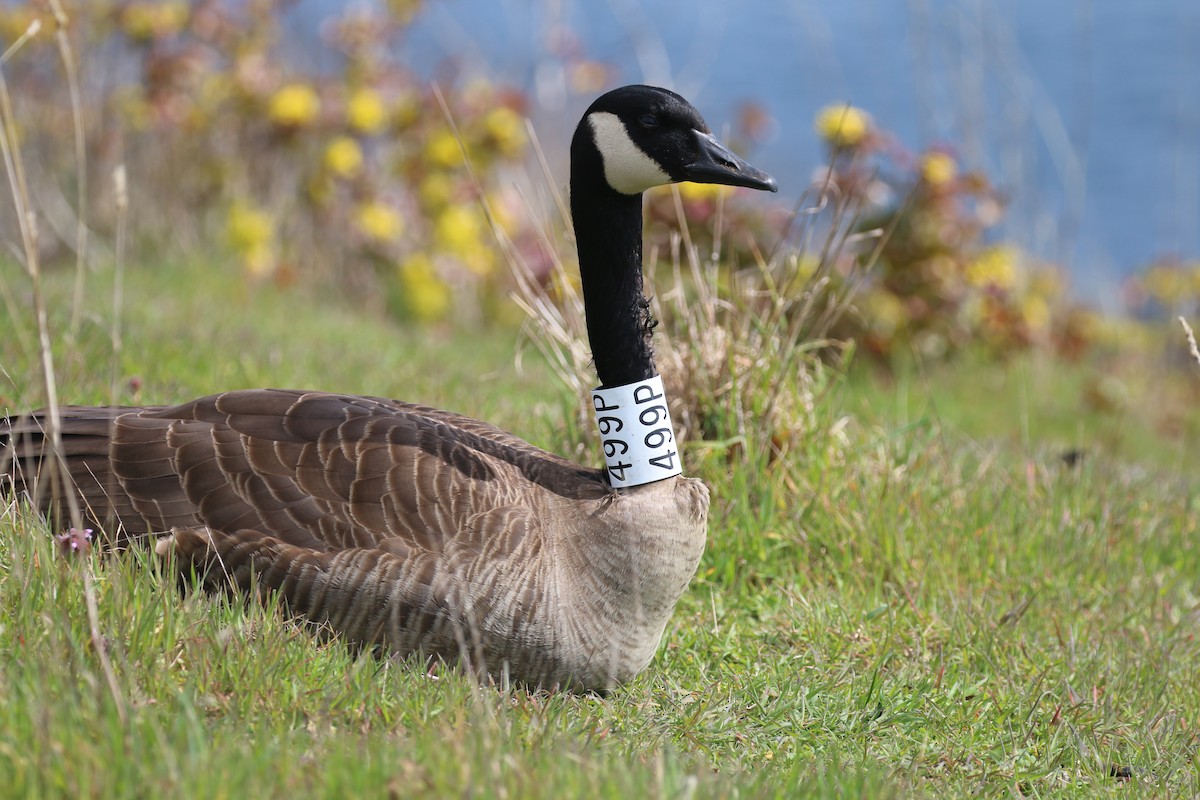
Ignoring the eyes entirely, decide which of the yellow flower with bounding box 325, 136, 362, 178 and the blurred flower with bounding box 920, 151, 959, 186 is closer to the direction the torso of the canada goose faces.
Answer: the blurred flower

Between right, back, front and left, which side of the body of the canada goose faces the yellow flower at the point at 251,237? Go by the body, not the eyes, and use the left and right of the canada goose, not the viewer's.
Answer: left

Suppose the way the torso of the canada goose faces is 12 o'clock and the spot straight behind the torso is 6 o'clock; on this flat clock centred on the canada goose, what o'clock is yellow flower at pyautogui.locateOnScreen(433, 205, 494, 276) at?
The yellow flower is roughly at 9 o'clock from the canada goose.

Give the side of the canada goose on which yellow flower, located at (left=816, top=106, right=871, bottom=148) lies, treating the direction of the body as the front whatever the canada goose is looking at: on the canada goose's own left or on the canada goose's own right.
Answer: on the canada goose's own left

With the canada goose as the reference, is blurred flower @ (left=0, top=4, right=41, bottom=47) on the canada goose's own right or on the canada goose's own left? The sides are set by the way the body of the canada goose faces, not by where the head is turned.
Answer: on the canada goose's own left

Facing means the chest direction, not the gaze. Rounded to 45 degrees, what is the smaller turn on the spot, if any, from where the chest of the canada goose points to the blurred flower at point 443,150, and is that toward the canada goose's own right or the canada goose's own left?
approximately 90° to the canada goose's own left

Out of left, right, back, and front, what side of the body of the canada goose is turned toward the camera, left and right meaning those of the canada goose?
right

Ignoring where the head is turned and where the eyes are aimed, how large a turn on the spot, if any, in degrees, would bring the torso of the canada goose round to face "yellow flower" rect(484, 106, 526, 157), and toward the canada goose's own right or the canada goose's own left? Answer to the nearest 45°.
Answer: approximately 90° to the canada goose's own left

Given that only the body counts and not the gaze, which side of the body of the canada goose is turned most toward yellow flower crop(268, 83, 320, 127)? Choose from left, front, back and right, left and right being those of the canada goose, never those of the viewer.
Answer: left

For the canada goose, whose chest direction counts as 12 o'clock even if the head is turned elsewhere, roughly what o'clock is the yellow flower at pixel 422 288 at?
The yellow flower is roughly at 9 o'clock from the canada goose.
